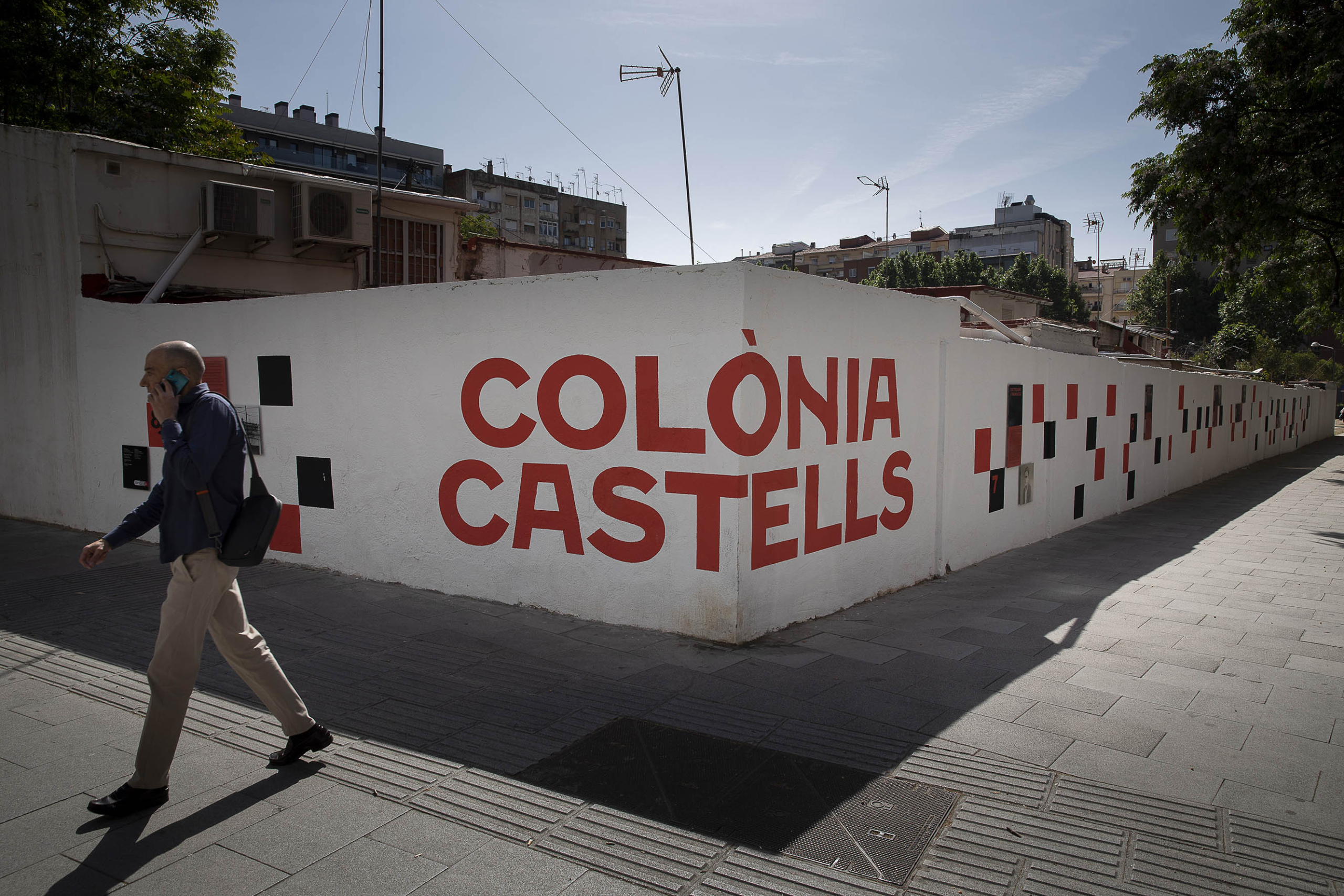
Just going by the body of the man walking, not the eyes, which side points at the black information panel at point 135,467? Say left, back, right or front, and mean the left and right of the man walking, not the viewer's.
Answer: right

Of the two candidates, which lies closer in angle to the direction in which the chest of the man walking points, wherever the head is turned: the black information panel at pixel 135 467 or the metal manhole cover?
the black information panel

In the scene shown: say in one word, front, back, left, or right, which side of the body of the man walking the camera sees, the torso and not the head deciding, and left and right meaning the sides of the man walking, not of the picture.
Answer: left

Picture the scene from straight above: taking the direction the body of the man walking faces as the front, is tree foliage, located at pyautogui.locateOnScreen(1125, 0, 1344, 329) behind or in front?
behind

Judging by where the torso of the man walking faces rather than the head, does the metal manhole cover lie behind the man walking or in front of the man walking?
behind

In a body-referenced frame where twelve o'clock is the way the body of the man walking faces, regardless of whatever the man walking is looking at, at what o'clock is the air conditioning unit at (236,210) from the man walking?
The air conditioning unit is roughly at 3 o'clock from the man walking.

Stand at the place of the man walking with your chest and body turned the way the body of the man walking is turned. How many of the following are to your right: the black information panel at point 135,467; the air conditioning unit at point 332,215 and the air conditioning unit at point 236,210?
3
